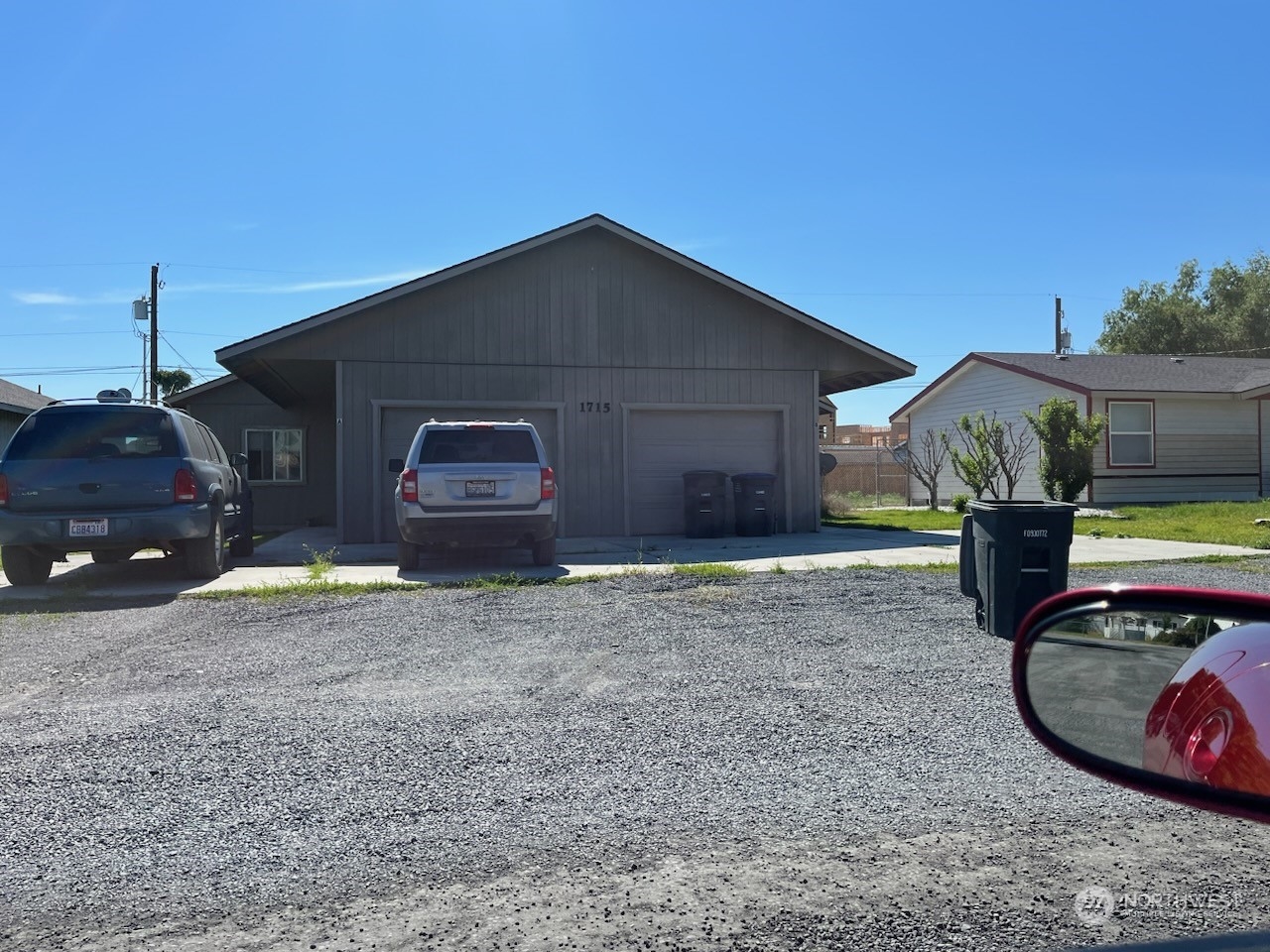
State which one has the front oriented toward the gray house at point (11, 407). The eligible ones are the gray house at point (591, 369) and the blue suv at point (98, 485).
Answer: the blue suv

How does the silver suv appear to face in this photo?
away from the camera

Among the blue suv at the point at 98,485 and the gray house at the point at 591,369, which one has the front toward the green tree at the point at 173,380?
the blue suv

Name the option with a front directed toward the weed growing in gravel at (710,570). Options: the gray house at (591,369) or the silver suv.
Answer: the gray house

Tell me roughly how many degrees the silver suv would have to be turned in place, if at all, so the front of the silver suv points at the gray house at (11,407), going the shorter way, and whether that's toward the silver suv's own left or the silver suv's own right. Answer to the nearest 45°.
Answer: approximately 45° to the silver suv's own left

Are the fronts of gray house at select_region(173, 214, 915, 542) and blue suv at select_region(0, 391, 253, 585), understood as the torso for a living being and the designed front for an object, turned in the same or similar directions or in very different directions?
very different directions

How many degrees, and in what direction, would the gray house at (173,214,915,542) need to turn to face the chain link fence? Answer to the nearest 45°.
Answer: approximately 135° to its left

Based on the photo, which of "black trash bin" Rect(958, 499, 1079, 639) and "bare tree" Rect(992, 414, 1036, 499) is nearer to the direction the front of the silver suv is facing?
the bare tree

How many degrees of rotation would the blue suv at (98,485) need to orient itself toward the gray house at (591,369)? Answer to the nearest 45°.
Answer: approximately 45° to its right

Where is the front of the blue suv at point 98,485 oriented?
away from the camera
